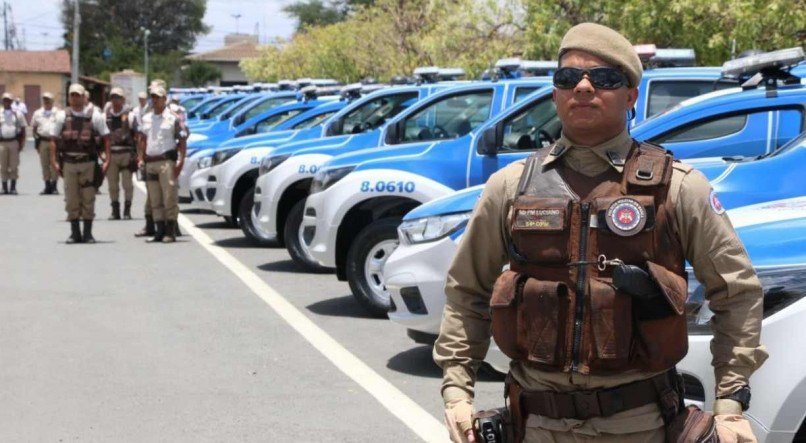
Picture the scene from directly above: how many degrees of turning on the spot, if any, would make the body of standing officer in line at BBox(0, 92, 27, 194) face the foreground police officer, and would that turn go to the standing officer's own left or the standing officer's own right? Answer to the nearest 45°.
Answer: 0° — they already face them

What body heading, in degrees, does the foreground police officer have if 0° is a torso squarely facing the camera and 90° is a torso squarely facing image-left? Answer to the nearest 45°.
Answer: approximately 0°

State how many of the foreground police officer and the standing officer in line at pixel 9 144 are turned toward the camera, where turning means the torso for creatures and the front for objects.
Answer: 2

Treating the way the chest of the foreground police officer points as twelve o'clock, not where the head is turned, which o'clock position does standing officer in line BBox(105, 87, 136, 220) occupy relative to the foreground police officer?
The standing officer in line is roughly at 5 o'clock from the foreground police officer.

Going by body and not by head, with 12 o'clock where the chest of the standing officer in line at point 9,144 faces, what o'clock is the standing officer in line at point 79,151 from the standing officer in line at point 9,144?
the standing officer in line at point 79,151 is roughly at 12 o'clock from the standing officer in line at point 9,144.

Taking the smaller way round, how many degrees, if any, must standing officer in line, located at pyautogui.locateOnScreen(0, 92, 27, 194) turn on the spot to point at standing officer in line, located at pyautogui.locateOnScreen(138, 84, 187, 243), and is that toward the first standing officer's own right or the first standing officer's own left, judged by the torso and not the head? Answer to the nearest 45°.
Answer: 0° — they already face them

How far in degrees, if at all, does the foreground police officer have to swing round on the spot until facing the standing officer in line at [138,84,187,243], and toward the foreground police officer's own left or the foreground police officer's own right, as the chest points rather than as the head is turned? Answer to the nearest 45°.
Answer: approximately 135° to the foreground police officer's own right
